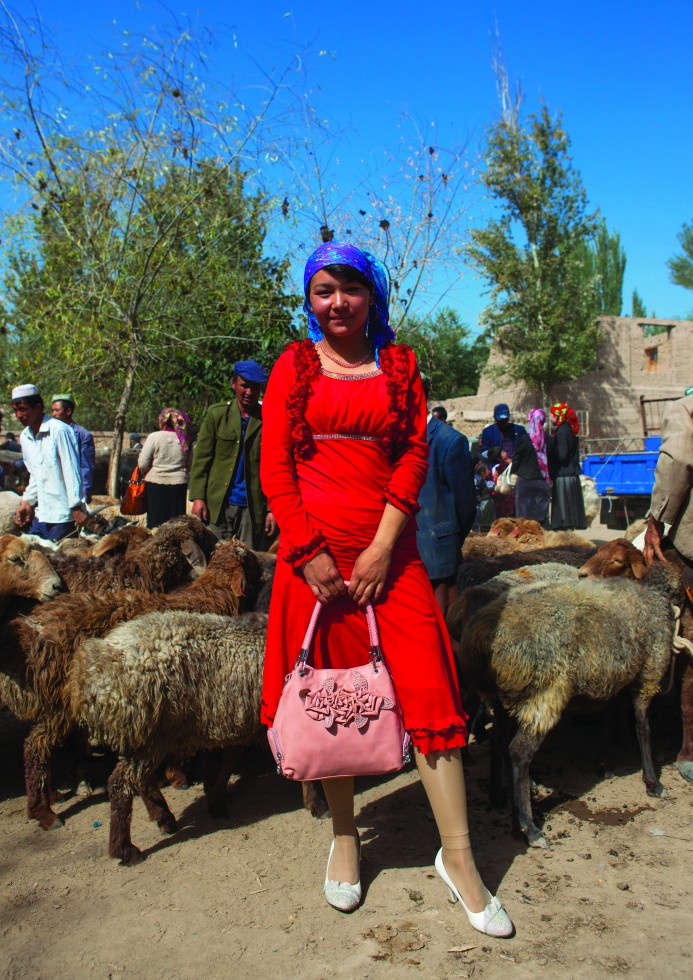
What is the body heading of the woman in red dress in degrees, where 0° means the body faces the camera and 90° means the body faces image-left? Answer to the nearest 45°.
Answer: approximately 0°

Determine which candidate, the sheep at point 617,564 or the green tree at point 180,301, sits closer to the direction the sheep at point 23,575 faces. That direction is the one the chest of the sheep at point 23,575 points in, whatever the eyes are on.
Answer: the sheep

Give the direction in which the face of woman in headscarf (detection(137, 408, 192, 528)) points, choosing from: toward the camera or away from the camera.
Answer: away from the camera

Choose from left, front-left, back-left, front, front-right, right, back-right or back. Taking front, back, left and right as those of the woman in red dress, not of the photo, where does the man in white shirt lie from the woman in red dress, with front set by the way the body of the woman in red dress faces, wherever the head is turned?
back-right

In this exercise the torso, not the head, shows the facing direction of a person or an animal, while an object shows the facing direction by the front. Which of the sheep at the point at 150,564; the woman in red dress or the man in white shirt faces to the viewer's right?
the sheep

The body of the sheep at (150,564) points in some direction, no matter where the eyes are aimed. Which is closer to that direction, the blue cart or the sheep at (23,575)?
the blue cart
